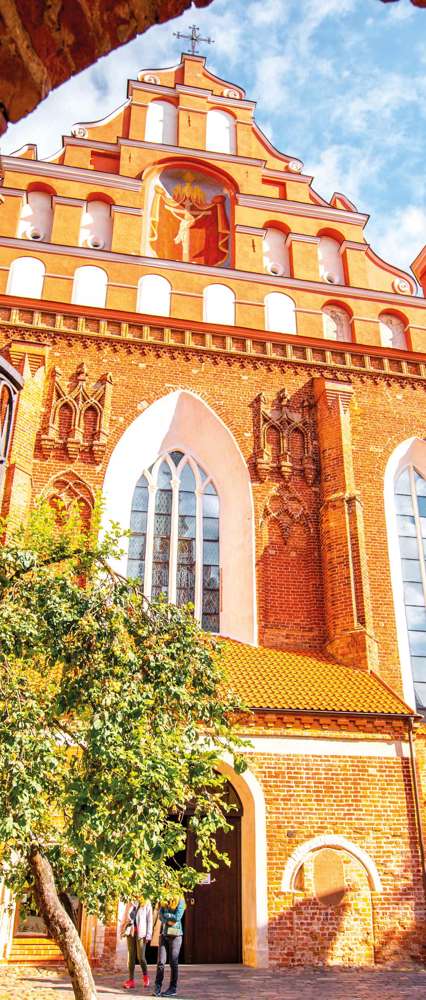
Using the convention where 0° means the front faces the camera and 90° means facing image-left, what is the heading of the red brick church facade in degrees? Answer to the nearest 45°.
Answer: approximately 0°
